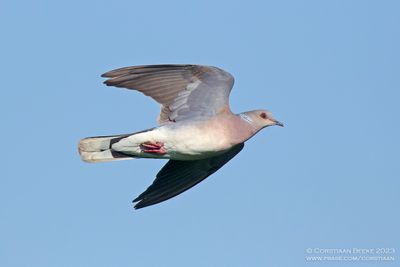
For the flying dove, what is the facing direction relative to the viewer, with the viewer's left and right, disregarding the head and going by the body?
facing to the right of the viewer
